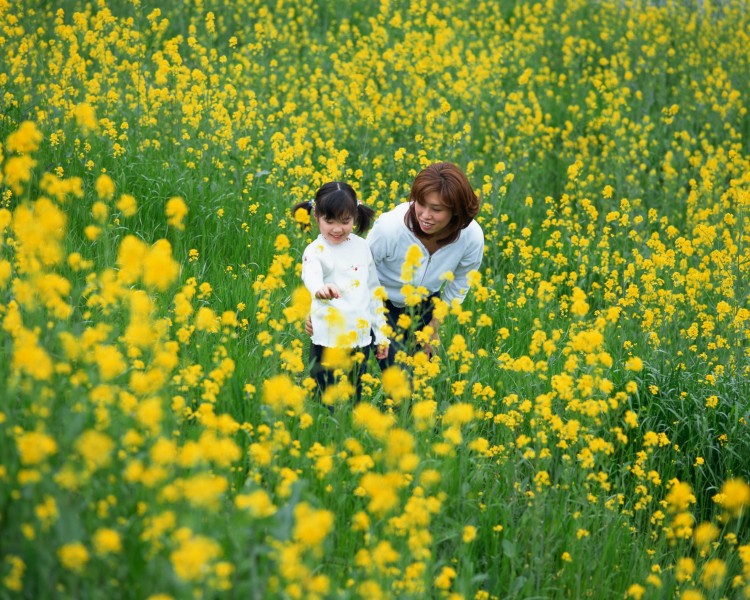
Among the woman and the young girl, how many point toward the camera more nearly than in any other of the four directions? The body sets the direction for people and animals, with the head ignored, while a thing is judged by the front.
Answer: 2

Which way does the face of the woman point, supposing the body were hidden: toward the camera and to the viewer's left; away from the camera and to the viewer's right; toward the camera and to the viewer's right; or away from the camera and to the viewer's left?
toward the camera and to the viewer's left

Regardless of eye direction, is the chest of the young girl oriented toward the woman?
no

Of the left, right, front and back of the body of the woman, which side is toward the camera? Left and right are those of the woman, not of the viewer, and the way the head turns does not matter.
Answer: front

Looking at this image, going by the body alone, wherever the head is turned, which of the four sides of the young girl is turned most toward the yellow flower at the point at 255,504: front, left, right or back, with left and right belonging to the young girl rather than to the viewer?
front

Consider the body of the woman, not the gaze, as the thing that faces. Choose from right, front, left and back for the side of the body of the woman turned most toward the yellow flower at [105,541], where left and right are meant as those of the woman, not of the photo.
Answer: front

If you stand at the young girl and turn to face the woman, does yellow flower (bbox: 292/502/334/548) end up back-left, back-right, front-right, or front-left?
back-right

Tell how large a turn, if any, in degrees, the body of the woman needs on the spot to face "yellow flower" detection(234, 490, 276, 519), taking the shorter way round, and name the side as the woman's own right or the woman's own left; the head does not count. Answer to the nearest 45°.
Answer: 0° — they already face it

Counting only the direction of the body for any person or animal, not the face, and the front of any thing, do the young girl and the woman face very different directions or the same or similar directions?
same or similar directions

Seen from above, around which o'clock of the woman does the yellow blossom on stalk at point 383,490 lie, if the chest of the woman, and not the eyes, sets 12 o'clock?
The yellow blossom on stalk is roughly at 12 o'clock from the woman.

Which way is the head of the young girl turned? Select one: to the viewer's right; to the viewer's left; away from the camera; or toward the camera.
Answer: toward the camera

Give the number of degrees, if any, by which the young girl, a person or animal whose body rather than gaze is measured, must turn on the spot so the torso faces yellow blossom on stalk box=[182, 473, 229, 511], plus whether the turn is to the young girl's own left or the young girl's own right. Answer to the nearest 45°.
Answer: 0° — they already face it
